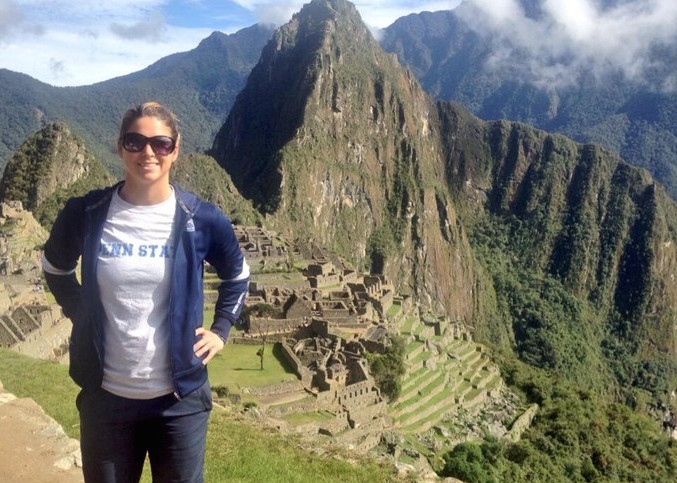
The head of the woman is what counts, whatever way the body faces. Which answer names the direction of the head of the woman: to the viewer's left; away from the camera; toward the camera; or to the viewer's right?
toward the camera

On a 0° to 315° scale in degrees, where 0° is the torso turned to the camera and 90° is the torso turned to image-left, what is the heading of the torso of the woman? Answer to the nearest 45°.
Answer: approximately 0°
